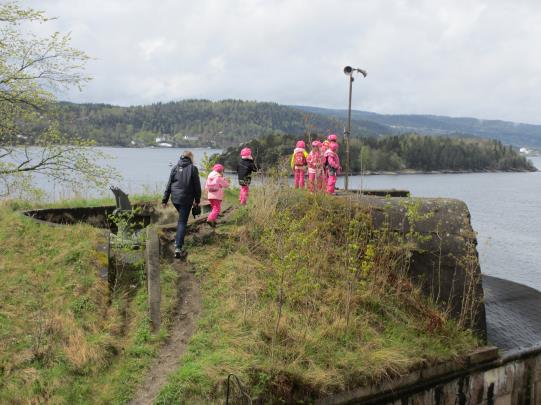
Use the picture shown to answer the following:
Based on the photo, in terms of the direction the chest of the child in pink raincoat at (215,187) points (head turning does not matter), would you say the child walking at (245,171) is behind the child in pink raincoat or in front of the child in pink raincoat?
in front

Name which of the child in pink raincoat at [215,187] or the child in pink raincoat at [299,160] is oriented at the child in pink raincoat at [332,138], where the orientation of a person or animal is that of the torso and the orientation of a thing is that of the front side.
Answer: the child in pink raincoat at [215,187]

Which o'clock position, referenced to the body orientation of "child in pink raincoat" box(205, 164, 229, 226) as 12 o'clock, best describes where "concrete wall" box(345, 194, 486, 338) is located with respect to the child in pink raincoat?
The concrete wall is roughly at 2 o'clock from the child in pink raincoat.

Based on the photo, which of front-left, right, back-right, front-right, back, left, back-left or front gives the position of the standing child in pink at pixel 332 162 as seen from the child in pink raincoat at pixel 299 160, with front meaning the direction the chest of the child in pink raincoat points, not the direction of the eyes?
back-right

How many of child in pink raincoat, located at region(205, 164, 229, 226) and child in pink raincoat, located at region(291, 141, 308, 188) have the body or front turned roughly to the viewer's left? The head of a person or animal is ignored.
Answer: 0

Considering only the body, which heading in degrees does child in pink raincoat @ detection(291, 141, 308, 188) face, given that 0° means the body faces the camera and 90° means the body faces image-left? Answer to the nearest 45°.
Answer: approximately 180°

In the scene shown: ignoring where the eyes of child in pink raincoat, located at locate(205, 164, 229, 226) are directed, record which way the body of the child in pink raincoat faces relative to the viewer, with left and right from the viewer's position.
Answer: facing away from the viewer and to the right of the viewer
